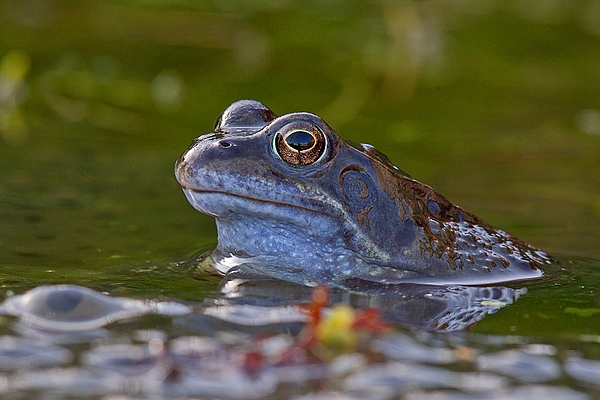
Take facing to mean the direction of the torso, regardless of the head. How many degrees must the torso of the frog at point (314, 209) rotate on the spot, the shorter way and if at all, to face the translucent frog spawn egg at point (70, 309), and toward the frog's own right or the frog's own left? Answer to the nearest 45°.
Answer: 0° — it already faces it

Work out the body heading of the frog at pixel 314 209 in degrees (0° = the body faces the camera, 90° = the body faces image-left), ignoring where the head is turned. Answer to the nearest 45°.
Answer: approximately 45°
